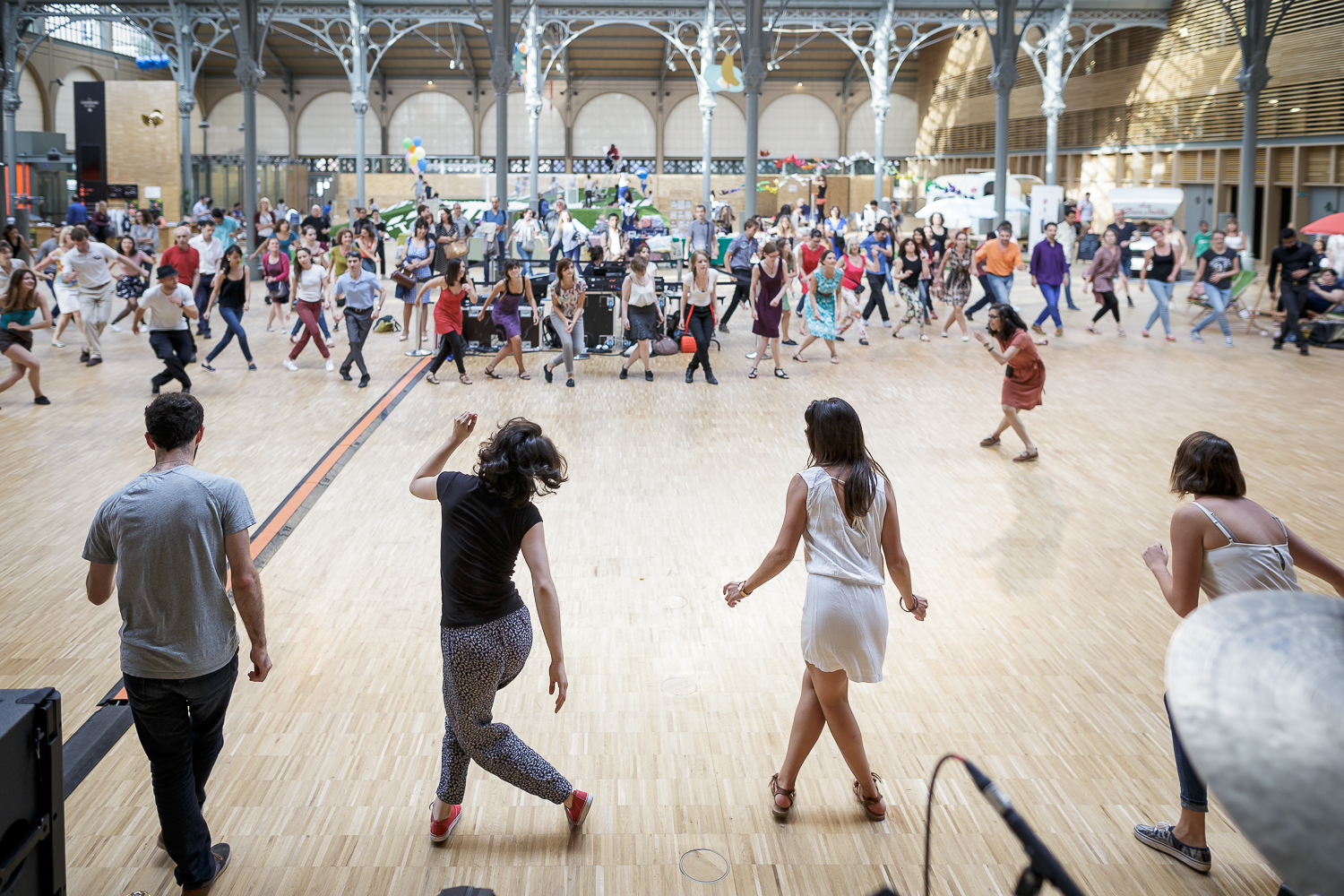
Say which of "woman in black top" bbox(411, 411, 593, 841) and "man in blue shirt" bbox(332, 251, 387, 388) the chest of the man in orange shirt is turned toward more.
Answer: the woman in black top

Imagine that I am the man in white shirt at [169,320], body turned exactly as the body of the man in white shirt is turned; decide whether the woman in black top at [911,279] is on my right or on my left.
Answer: on my left

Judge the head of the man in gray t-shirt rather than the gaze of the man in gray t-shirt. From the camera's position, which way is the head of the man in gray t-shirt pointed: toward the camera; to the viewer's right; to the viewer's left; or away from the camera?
away from the camera

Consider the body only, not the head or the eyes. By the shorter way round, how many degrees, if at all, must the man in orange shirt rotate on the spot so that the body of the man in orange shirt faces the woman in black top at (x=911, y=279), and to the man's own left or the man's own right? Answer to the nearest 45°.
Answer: approximately 135° to the man's own right

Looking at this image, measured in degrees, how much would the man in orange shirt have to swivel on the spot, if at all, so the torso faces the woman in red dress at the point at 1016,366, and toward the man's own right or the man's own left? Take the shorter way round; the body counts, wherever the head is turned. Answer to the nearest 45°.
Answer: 0° — they already face them

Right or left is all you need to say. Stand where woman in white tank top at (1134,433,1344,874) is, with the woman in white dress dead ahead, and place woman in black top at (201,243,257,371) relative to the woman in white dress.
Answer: right

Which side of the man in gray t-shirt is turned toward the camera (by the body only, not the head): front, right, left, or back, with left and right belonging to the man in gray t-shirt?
back

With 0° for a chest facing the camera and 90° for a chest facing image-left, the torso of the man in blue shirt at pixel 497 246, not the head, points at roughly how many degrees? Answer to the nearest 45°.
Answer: approximately 0°

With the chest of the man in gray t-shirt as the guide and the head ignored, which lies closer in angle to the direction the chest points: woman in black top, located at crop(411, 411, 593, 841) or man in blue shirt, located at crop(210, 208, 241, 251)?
the man in blue shirt

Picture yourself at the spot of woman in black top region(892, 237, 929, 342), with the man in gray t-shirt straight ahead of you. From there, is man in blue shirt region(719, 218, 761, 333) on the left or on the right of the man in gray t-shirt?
right

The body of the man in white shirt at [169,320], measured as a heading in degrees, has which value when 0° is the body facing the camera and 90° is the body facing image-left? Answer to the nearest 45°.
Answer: approximately 0°
